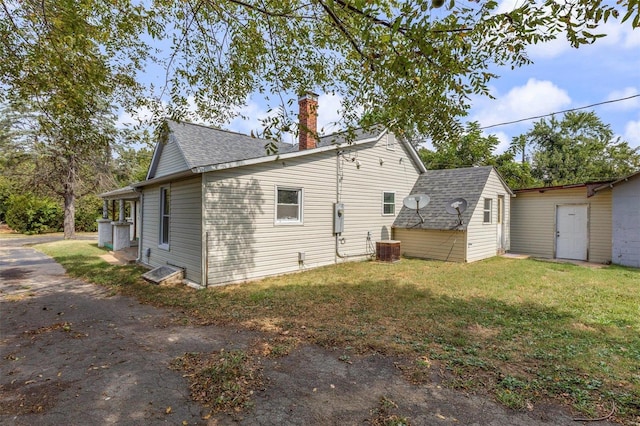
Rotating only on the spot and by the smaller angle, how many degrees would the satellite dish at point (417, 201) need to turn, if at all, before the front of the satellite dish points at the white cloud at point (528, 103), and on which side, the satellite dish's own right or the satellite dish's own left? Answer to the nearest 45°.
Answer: approximately 135° to the satellite dish's own left

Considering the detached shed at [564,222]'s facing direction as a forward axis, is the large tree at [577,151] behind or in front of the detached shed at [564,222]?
behind

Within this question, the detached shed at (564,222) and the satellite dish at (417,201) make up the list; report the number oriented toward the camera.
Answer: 2

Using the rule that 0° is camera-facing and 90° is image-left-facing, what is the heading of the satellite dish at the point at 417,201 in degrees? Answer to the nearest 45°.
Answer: approximately 0°

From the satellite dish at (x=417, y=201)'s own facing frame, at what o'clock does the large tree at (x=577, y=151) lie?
The large tree is roughly at 7 o'clock from the satellite dish.

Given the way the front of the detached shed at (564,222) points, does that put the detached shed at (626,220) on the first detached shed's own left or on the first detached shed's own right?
on the first detached shed's own left

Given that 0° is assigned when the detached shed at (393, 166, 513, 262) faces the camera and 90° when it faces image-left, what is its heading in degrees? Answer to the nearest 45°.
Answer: approximately 315°

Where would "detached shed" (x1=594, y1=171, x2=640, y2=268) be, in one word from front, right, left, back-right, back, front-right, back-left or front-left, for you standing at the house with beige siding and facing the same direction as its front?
back-left

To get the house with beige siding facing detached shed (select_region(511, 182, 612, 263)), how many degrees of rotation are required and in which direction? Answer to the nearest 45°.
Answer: approximately 135° to its left
